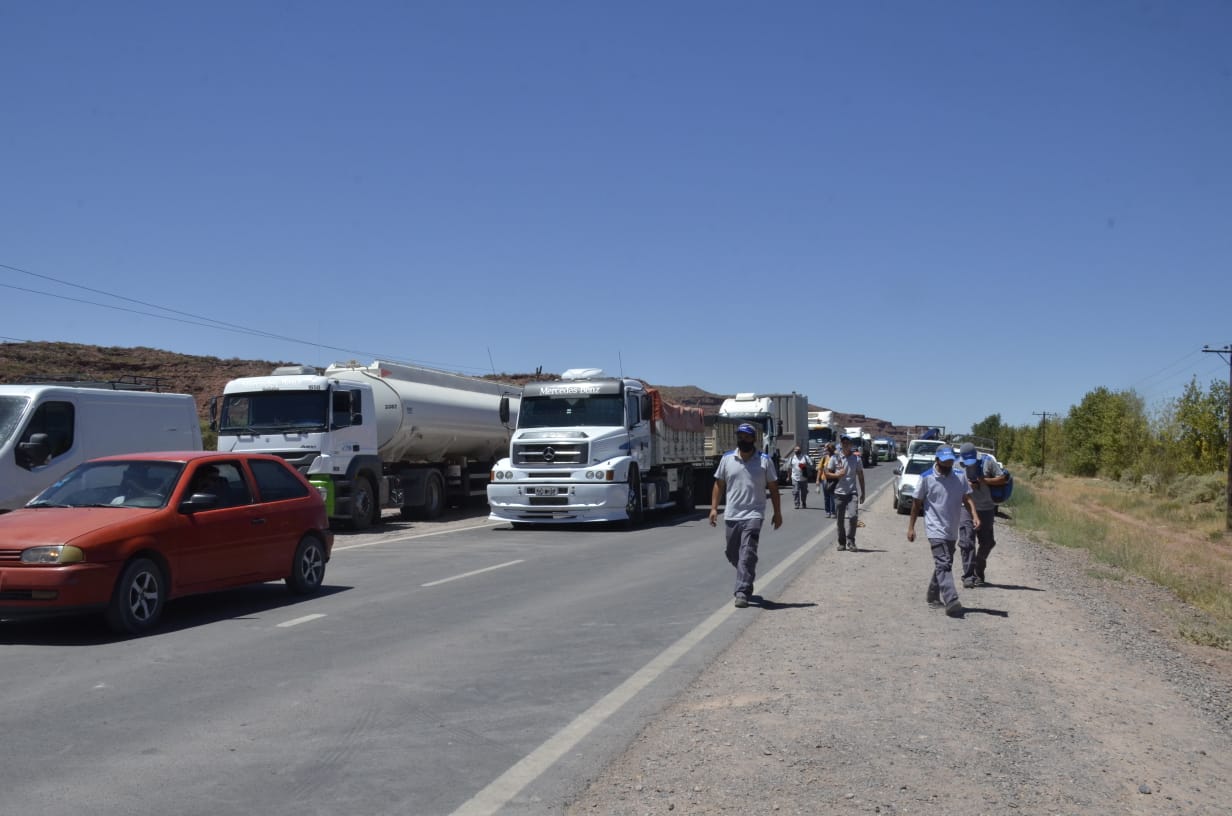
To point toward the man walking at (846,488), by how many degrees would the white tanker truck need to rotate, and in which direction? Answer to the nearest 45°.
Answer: approximately 90° to its left

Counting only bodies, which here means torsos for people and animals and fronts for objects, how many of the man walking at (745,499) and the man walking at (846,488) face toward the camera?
2

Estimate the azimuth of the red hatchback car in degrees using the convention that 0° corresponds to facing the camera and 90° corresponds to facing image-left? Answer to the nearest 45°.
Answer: approximately 45°

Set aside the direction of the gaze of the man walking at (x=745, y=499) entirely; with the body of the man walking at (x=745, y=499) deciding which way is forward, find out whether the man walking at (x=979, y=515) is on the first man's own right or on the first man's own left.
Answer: on the first man's own left

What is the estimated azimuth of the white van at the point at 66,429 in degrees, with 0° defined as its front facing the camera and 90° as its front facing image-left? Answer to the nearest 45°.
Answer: approximately 45°

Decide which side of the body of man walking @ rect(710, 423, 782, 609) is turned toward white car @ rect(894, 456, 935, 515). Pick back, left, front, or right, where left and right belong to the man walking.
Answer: back

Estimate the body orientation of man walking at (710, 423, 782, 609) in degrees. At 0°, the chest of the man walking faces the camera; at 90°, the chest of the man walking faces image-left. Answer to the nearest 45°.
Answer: approximately 0°

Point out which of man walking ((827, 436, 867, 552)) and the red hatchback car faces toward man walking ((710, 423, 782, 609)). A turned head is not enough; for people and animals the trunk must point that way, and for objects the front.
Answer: man walking ((827, 436, 867, 552))
